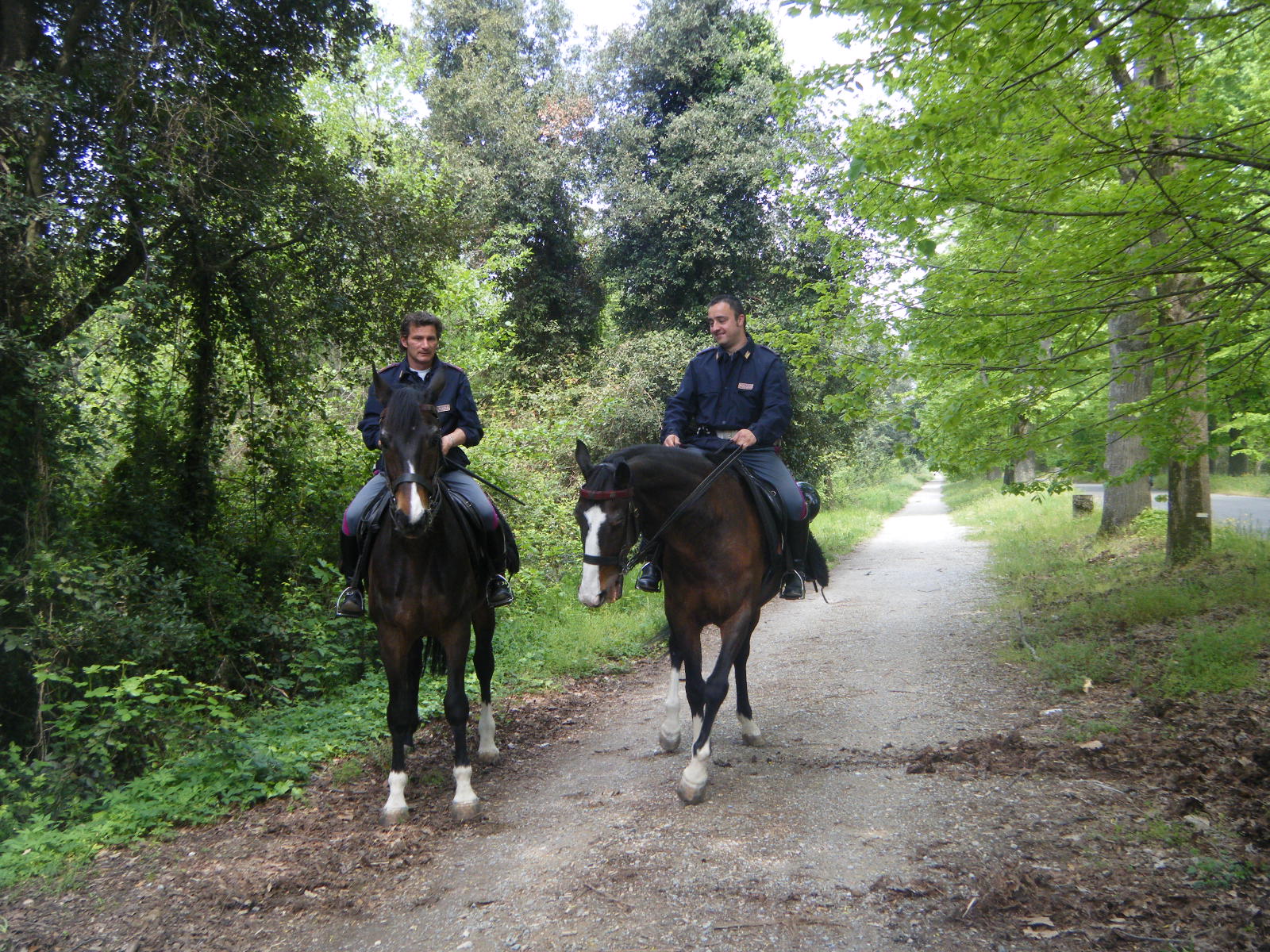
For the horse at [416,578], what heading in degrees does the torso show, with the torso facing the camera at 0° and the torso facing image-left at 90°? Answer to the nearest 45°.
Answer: approximately 0°

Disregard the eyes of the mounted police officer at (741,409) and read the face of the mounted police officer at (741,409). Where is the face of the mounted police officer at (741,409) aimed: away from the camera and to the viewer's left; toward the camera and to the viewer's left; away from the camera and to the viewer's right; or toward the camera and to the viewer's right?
toward the camera and to the viewer's left

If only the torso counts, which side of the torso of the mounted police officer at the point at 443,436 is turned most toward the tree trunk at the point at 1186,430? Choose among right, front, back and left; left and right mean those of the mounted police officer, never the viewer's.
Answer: left

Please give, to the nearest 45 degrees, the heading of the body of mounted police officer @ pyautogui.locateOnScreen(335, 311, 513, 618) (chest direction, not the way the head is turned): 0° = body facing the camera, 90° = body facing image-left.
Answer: approximately 0°

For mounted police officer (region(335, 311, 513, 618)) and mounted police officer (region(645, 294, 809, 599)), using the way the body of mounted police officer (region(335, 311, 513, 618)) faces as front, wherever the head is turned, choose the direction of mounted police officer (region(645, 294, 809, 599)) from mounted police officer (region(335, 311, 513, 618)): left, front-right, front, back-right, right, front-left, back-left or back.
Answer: left

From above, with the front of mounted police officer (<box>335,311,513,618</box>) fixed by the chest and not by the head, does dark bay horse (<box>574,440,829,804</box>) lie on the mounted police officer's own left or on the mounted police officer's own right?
on the mounted police officer's own left

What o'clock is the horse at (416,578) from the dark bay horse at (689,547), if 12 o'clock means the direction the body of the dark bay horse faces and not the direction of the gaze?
The horse is roughly at 1 o'clock from the dark bay horse.

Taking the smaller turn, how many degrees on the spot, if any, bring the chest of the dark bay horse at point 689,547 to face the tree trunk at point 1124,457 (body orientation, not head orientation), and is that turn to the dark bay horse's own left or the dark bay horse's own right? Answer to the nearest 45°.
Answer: approximately 180°

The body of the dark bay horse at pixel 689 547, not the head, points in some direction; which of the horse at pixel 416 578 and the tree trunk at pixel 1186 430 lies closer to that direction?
the horse

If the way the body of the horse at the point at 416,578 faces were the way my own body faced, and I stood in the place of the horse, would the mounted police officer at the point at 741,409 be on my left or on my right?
on my left

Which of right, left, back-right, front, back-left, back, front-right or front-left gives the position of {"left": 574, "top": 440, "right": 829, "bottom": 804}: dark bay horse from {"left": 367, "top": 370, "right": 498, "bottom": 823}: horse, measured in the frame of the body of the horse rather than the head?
left
